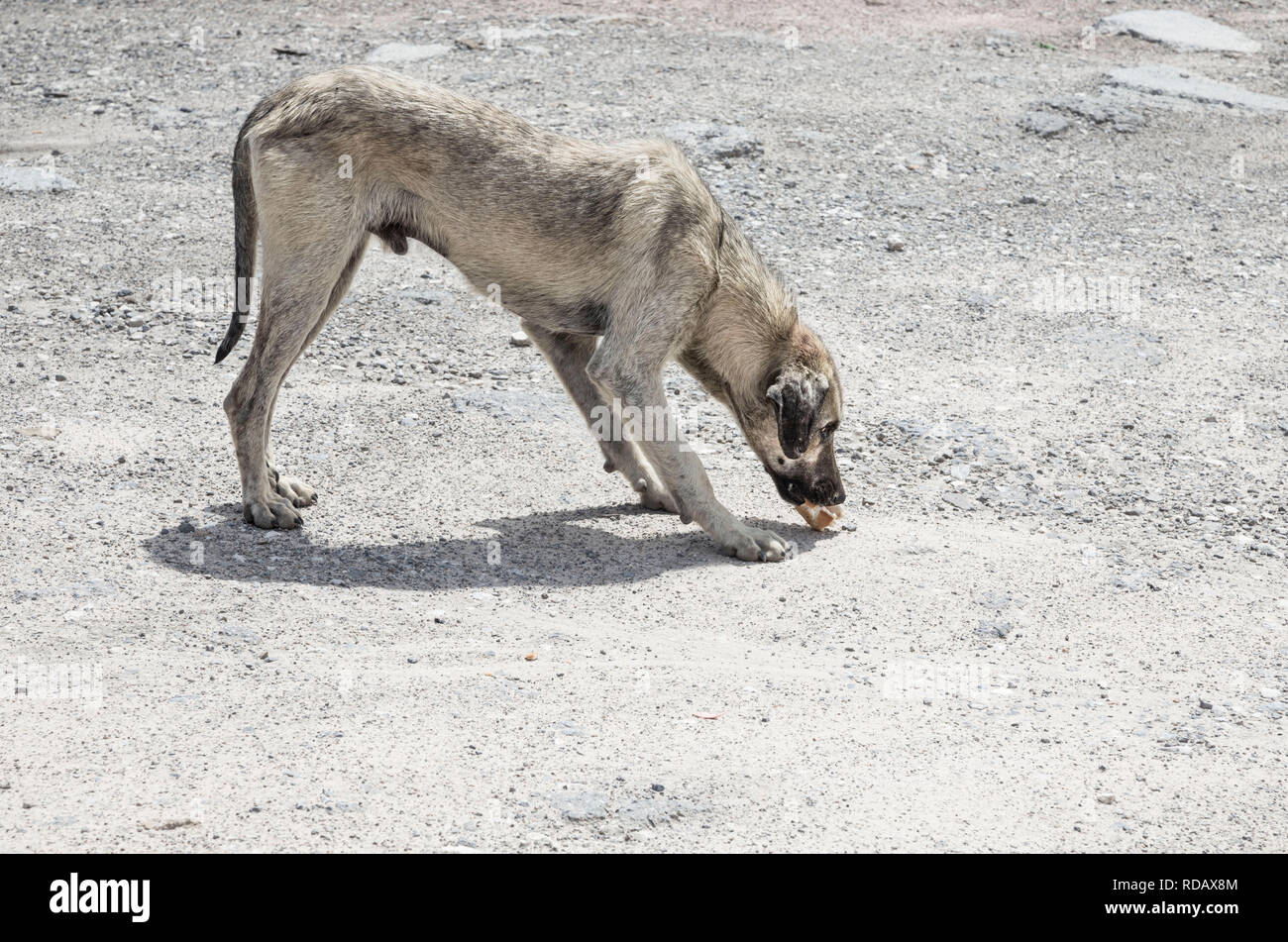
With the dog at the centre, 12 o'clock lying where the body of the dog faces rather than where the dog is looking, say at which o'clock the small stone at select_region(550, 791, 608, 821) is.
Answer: The small stone is roughly at 3 o'clock from the dog.

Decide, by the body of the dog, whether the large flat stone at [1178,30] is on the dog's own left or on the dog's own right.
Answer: on the dog's own left

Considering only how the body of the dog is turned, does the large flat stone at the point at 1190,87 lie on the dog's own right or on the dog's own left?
on the dog's own left

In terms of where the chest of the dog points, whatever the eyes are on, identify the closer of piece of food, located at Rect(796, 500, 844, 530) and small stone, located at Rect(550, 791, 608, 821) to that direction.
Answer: the piece of food

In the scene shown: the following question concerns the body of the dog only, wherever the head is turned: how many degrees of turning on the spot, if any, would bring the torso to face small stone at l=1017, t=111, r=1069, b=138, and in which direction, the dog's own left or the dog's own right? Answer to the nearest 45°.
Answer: approximately 45° to the dog's own left

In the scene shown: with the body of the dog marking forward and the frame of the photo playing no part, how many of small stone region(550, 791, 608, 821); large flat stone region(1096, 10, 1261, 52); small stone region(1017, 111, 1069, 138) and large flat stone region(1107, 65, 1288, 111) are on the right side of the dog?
1

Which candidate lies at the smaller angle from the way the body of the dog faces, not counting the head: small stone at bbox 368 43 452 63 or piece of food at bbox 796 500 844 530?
the piece of food

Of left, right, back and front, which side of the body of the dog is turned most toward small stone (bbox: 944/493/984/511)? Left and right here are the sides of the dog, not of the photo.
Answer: front

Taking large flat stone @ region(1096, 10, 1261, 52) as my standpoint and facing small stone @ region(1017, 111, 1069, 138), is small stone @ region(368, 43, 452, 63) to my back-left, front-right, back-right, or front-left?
front-right

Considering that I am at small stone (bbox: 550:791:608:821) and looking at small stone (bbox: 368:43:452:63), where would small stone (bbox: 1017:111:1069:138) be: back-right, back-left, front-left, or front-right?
front-right

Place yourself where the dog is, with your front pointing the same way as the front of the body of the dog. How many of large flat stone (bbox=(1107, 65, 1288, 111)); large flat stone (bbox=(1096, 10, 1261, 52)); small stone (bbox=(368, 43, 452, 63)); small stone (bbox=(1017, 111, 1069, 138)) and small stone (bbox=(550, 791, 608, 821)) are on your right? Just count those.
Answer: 1

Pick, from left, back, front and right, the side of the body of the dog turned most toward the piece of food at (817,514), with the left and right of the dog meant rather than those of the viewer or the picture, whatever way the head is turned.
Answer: front

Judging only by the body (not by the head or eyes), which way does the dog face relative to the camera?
to the viewer's right
